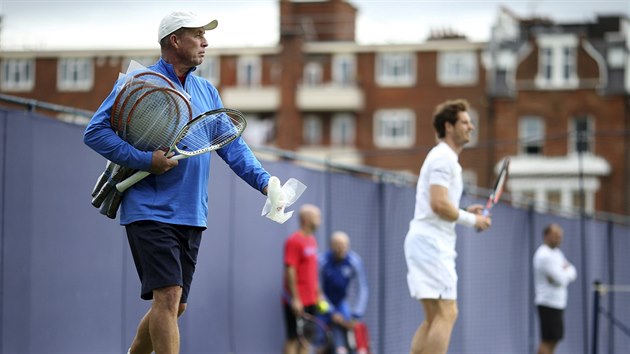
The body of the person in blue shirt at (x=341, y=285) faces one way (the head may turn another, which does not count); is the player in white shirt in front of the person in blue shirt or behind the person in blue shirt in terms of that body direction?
in front

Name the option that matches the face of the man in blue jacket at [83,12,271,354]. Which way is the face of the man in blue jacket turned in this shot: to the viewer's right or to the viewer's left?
to the viewer's right

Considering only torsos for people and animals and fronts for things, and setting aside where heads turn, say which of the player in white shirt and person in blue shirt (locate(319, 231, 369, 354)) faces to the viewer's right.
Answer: the player in white shirt

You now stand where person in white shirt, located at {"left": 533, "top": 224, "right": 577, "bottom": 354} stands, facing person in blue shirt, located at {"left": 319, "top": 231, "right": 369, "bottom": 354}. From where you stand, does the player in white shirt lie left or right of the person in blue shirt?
left

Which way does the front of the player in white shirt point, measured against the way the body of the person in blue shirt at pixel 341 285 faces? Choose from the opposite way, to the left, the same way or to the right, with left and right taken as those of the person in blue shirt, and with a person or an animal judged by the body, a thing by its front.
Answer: to the left

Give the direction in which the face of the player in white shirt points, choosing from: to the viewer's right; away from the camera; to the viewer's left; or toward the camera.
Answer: to the viewer's right

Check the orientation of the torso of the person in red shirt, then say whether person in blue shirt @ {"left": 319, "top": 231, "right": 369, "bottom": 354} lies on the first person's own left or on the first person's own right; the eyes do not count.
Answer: on the first person's own left

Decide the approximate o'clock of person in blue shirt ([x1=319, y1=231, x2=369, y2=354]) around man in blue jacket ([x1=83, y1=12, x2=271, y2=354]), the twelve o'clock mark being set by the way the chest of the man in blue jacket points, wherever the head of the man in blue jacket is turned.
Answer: The person in blue shirt is roughly at 8 o'clock from the man in blue jacket.

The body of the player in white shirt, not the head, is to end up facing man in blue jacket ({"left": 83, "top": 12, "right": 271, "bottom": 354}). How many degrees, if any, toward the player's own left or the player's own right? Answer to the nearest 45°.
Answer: approximately 135° to the player's own right

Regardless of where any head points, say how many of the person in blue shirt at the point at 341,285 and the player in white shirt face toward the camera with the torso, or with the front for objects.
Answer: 1

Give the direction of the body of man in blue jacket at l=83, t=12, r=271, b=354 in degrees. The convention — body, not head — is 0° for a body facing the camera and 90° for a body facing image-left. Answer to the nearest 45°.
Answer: approximately 315°

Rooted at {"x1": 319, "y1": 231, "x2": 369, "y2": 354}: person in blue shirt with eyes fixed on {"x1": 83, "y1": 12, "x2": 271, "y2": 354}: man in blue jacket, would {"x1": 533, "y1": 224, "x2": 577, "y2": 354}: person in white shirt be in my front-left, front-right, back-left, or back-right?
back-left
